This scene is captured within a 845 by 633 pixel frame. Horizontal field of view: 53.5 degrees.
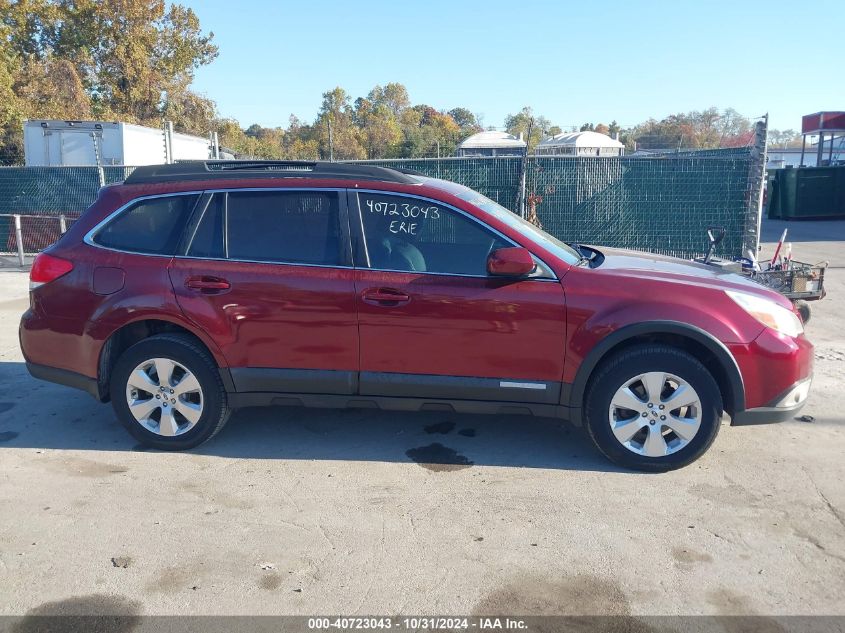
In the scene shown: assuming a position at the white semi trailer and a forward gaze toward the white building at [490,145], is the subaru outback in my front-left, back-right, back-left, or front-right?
back-right

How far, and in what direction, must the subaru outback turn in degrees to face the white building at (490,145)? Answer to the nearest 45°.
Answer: approximately 90° to its left

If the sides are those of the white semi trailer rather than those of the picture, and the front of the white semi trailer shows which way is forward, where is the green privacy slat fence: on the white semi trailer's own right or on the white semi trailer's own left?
on the white semi trailer's own right

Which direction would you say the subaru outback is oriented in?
to the viewer's right

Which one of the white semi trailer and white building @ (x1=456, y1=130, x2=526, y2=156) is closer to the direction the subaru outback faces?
the white building

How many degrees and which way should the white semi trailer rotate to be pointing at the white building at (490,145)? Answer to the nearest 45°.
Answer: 0° — it already faces it

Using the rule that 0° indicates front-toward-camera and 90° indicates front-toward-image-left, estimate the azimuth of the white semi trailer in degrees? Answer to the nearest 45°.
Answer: approximately 225°

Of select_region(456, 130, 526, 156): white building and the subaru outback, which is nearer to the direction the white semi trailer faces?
the white building

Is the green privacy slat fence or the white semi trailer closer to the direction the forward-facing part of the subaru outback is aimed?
the green privacy slat fence
